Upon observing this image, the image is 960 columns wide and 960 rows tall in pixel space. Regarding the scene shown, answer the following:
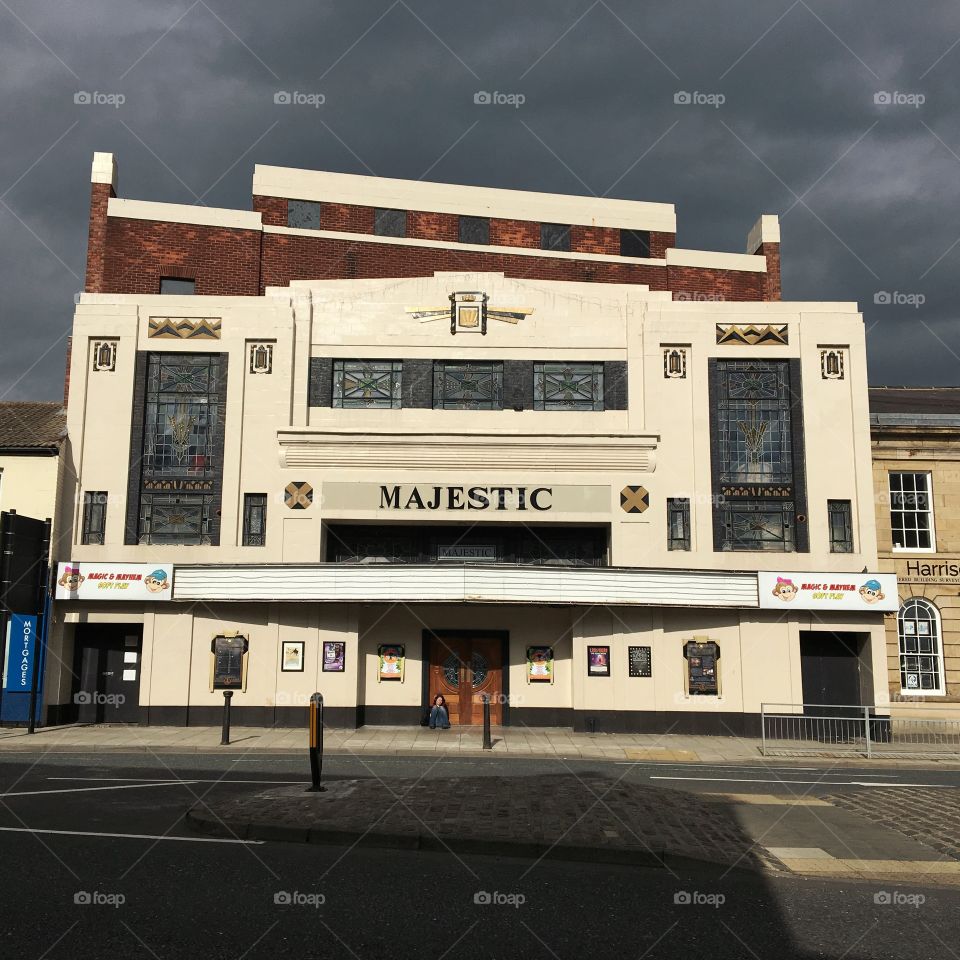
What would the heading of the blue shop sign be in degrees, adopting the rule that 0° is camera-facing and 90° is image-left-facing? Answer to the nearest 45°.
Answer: approximately 0°

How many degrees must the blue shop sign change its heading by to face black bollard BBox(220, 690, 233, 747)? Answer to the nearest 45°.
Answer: approximately 45° to its left

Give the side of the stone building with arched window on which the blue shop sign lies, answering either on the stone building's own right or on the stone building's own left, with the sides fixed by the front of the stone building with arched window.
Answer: on the stone building's own right

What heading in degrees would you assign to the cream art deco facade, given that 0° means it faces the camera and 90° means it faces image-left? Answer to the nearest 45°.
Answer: approximately 0°

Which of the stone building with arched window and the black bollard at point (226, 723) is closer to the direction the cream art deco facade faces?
the black bollard

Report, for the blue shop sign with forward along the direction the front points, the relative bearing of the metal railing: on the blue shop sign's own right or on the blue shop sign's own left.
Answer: on the blue shop sign's own left

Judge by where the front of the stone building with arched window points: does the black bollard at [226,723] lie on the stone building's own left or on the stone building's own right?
on the stone building's own right

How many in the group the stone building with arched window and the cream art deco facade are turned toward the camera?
2

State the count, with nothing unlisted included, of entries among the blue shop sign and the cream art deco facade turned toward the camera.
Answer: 2
